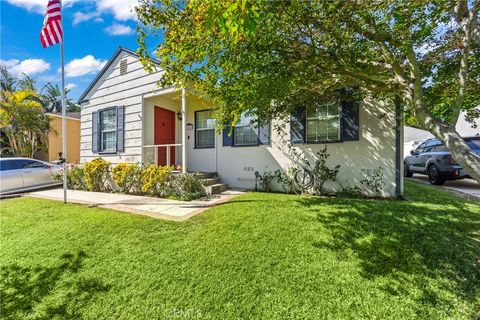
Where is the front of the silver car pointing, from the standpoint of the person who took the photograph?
facing away from the viewer and to the right of the viewer

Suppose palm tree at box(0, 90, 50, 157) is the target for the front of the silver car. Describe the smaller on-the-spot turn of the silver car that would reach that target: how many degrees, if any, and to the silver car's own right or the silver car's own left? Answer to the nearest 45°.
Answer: approximately 45° to the silver car's own left

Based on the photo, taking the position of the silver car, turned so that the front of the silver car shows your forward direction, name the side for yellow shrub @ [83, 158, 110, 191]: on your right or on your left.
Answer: on your right

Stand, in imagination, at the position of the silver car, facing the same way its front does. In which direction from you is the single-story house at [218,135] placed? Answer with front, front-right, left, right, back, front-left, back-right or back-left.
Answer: right
